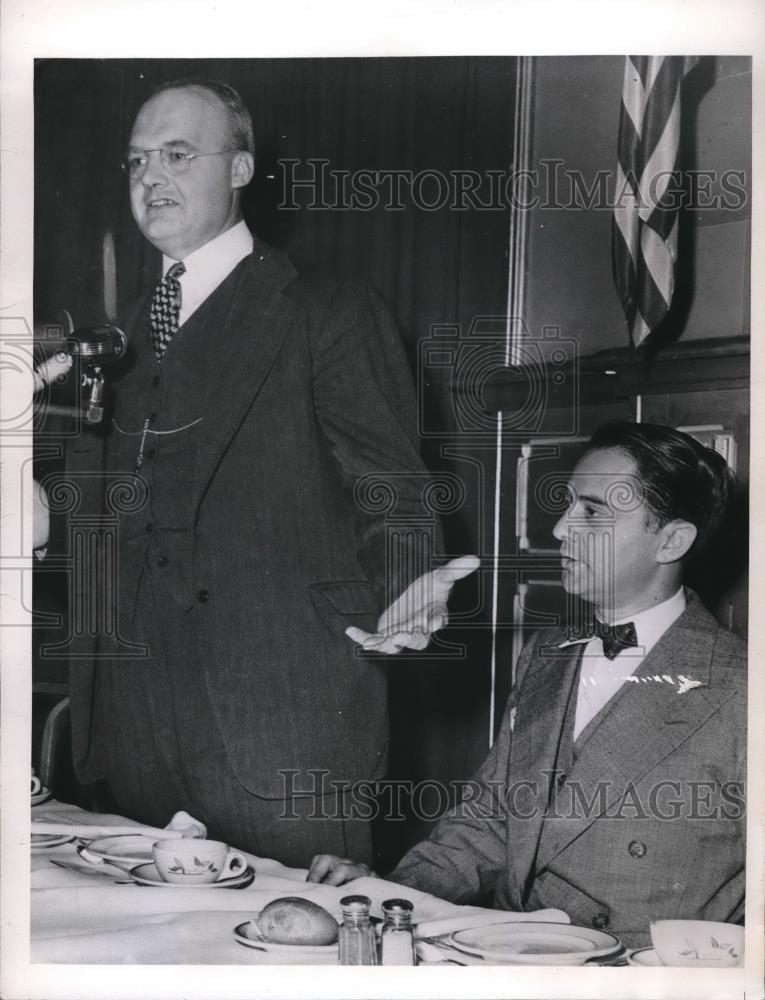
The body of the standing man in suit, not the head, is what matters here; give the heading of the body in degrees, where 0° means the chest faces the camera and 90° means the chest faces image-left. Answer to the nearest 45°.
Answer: approximately 45°

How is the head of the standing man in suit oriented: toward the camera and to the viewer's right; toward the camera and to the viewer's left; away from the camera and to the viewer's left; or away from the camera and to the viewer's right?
toward the camera and to the viewer's left

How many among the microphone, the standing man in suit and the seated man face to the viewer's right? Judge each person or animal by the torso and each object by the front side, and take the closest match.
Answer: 1

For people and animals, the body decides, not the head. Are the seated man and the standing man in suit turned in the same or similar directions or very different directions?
same or similar directions

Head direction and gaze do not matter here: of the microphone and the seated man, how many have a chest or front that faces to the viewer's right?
1

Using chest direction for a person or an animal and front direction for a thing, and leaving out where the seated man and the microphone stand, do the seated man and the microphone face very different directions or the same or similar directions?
very different directions

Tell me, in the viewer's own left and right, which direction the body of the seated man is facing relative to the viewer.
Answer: facing the viewer and to the left of the viewer

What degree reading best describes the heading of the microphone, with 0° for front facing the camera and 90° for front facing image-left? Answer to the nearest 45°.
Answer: approximately 270°

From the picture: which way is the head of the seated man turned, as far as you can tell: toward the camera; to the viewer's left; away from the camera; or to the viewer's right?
to the viewer's left
